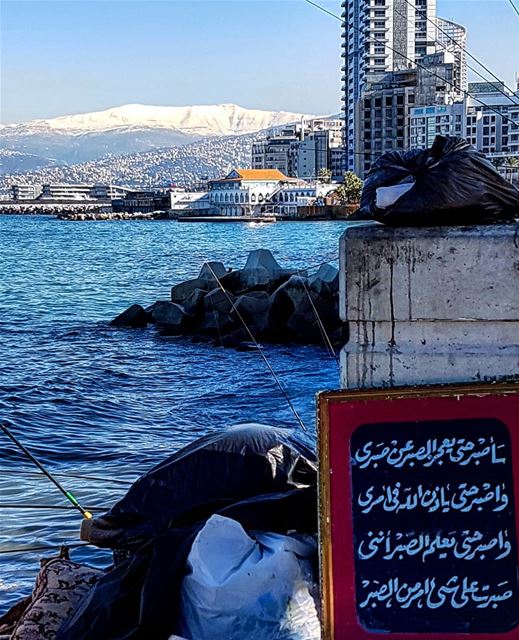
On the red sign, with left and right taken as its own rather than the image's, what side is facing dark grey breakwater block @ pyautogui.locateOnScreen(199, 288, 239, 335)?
back

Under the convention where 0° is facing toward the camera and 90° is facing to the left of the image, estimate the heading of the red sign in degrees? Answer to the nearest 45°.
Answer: approximately 0°

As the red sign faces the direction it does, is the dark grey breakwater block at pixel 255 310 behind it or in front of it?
behind

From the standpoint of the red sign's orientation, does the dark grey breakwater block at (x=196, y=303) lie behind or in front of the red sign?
behind

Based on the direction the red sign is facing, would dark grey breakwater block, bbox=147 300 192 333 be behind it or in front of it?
behind

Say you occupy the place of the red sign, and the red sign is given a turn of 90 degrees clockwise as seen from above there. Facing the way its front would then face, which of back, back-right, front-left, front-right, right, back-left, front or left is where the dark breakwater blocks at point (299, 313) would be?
right

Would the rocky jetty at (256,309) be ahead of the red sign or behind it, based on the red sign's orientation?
behind

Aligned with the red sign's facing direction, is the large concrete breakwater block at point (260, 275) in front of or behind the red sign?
behind
